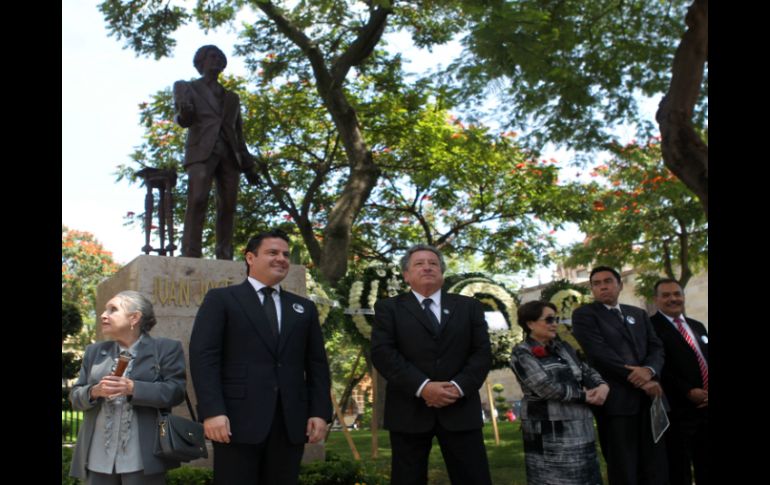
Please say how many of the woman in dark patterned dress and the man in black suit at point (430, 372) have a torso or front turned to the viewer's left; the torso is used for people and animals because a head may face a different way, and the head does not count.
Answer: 0

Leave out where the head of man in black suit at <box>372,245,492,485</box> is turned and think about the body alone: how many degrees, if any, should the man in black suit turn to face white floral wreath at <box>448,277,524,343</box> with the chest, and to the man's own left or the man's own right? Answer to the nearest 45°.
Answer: approximately 180°

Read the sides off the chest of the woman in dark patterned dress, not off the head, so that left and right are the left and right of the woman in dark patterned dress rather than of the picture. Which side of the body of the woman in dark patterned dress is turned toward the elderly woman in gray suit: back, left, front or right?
right

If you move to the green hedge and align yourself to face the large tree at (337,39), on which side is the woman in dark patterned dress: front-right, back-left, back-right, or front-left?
back-right

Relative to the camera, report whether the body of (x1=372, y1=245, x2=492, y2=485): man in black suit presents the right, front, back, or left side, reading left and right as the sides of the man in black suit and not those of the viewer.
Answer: front

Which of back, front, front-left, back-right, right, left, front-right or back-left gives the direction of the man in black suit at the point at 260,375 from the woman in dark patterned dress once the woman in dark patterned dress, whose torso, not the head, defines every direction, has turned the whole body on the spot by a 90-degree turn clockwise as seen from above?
front

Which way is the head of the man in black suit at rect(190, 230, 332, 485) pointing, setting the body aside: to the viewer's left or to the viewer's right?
to the viewer's right

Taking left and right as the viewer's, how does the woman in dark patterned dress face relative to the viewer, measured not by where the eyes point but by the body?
facing the viewer and to the right of the viewer

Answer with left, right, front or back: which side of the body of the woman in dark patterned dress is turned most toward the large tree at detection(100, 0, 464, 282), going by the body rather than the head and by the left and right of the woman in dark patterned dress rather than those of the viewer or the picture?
back
